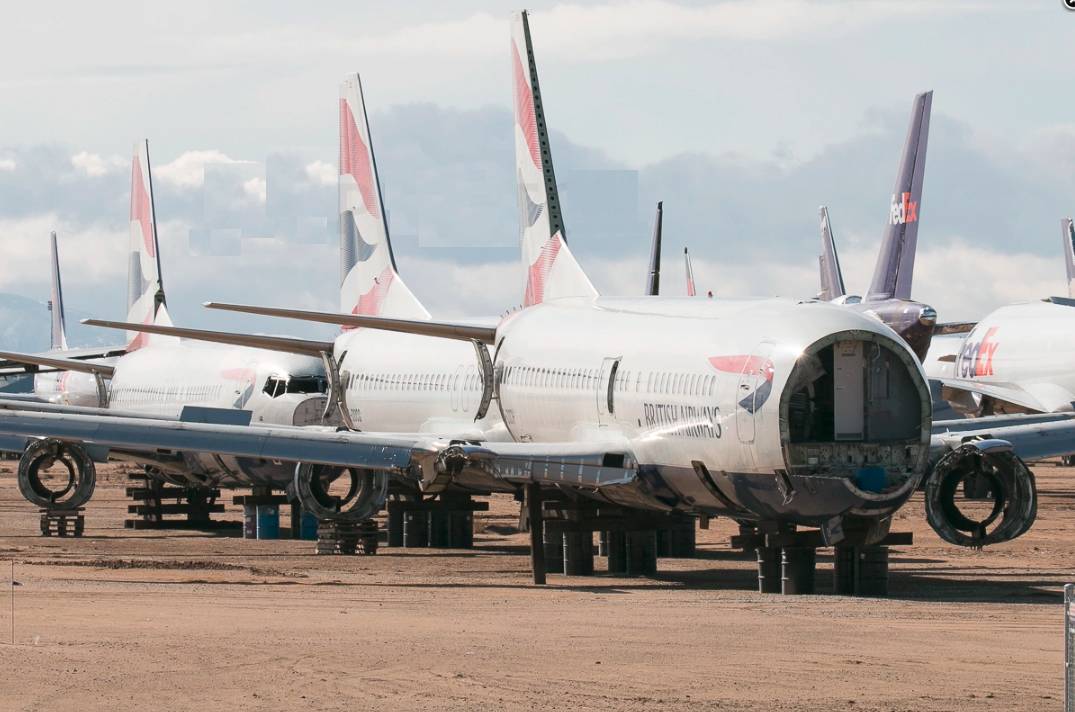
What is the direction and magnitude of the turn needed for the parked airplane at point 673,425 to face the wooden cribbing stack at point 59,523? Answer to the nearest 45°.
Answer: approximately 180°

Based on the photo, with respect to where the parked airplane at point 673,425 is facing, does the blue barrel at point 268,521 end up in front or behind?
behind

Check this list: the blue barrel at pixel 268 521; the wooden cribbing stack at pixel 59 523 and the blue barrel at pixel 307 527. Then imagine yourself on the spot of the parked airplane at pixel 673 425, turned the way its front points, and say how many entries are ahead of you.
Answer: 0

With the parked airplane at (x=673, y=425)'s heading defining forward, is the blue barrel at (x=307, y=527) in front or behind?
behind

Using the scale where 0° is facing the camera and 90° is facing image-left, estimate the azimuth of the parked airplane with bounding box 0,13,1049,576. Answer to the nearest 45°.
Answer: approximately 315°
